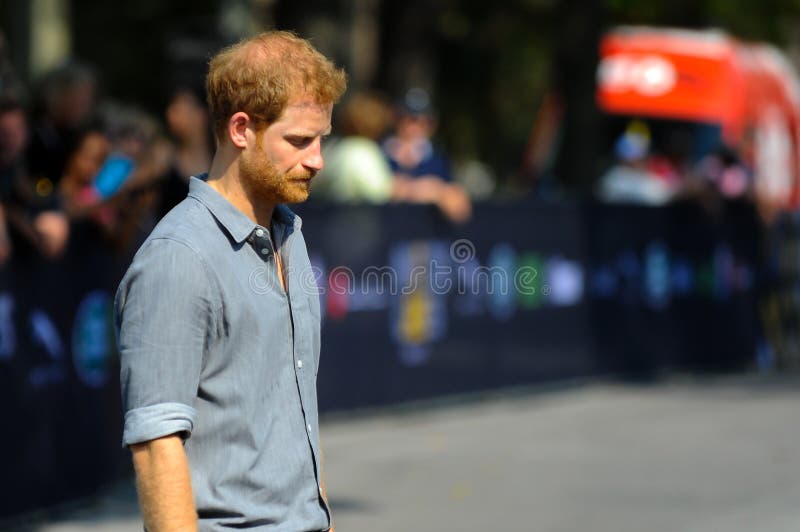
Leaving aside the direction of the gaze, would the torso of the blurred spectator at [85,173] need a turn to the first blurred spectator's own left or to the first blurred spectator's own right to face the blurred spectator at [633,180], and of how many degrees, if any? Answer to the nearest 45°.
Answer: approximately 90° to the first blurred spectator's own left

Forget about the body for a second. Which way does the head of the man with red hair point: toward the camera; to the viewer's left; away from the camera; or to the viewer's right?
to the viewer's right

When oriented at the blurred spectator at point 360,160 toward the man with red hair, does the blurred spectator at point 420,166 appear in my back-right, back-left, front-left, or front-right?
back-left

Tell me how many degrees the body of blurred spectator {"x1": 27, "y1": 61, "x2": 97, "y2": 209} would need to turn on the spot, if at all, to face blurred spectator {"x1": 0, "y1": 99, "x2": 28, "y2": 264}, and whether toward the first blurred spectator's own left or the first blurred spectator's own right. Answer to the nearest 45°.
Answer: approximately 45° to the first blurred spectator's own right

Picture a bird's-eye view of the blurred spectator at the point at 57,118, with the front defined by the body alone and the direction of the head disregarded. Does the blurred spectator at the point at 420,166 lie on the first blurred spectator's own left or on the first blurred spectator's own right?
on the first blurred spectator's own left

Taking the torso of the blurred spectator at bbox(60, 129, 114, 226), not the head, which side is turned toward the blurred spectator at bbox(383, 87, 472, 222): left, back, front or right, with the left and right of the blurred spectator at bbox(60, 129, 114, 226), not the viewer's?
left

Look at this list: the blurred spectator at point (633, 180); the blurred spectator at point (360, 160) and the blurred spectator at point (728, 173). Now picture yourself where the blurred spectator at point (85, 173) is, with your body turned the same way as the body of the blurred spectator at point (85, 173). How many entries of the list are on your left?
3

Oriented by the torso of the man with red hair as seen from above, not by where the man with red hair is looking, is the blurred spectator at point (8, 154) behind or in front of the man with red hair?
behind

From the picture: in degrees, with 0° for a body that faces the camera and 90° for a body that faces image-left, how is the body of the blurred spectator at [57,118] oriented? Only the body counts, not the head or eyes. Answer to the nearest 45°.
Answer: approximately 315°
